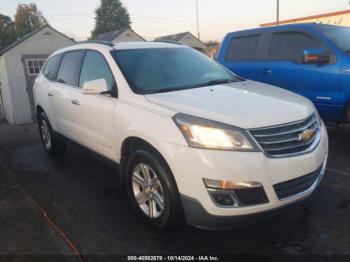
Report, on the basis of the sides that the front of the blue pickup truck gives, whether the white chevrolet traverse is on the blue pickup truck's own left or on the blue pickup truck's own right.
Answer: on the blue pickup truck's own right

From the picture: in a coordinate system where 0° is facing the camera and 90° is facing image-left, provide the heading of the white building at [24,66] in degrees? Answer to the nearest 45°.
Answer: approximately 0°

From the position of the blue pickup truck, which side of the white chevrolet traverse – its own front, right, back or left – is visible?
left

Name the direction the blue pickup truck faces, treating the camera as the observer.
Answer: facing the viewer and to the right of the viewer

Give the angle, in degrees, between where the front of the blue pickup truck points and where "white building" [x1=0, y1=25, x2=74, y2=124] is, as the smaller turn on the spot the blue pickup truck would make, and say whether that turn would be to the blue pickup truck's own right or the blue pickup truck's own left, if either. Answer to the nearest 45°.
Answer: approximately 180°

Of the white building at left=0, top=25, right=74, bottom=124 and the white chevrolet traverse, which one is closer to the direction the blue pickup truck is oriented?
the white chevrolet traverse

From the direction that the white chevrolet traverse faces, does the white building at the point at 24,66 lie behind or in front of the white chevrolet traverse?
behind

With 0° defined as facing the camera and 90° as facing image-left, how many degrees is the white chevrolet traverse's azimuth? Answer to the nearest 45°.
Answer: approximately 315°
